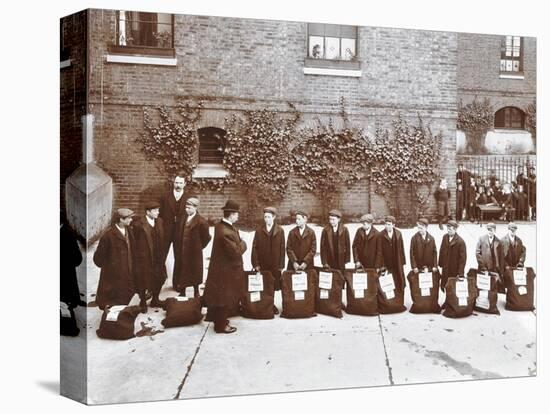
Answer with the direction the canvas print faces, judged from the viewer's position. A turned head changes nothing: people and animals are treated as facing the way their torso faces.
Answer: facing the viewer and to the right of the viewer
